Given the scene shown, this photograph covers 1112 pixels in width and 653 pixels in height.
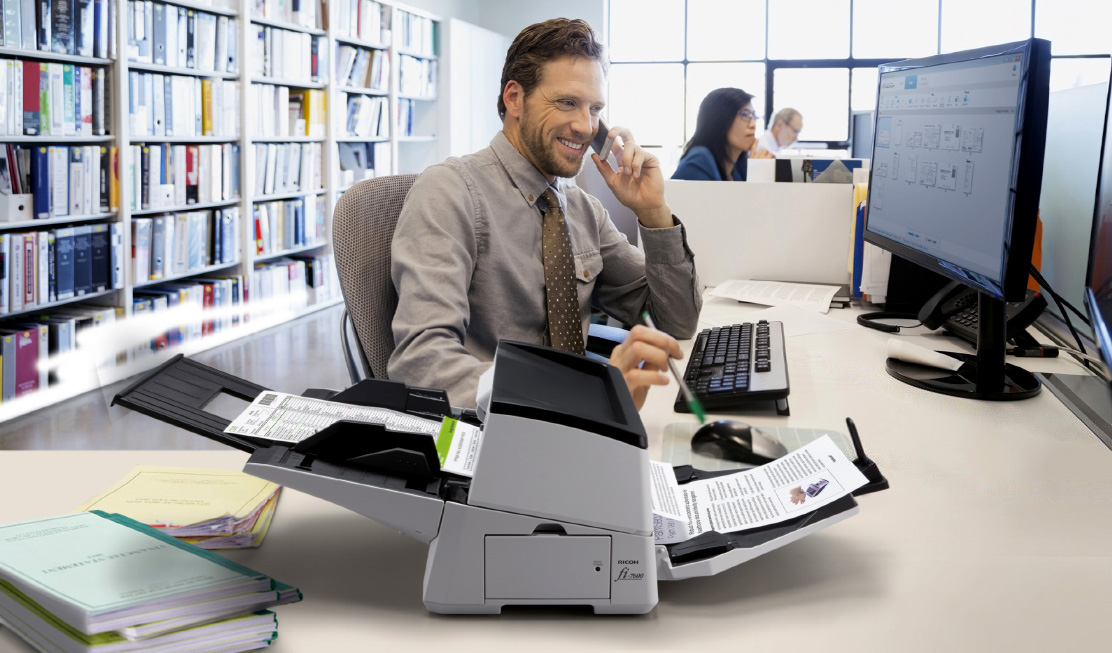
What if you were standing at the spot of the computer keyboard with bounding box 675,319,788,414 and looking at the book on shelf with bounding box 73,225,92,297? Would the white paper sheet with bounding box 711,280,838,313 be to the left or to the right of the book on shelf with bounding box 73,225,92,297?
right

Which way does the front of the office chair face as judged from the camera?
facing the viewer and to the right of the viewer

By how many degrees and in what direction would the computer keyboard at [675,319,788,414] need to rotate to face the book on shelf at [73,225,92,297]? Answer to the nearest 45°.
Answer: approximately 45° to its right

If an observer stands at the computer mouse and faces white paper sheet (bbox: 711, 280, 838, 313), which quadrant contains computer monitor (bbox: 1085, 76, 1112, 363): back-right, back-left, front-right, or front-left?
front-right

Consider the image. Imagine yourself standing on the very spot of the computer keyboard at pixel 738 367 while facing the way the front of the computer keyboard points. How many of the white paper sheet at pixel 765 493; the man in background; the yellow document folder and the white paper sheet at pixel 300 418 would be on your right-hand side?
1

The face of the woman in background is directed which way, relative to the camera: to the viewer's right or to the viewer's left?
to the viewer's right

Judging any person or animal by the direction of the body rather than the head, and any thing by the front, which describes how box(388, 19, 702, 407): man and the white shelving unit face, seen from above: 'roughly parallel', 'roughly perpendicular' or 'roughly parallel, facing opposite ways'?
roughly parallel

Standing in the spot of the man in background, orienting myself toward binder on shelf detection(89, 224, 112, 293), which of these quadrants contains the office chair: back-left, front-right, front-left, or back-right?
front-left

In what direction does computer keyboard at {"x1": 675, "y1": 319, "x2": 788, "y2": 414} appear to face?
to the viewer's left

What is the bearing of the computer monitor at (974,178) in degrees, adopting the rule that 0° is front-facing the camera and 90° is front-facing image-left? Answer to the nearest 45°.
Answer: approximately 45°

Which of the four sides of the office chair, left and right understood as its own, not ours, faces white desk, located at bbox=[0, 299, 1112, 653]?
front

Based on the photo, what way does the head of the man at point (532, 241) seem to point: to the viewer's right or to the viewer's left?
to the viewer's right
